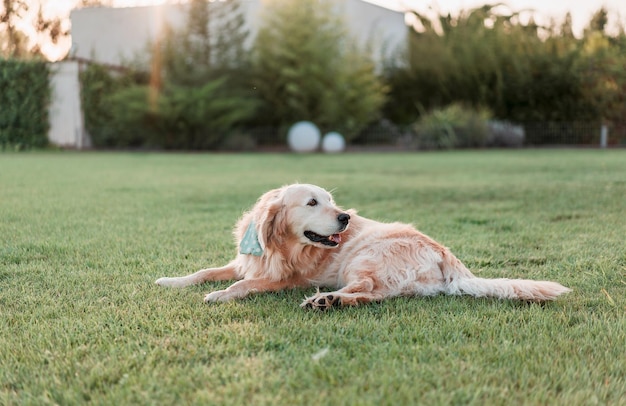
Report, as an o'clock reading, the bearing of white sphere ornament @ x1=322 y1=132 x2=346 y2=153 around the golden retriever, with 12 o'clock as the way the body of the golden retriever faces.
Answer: The white sphere ornament is roughly at 3 o'clock from the golden retriever.

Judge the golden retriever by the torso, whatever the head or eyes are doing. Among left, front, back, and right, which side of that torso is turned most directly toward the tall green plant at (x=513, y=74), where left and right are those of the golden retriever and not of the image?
right

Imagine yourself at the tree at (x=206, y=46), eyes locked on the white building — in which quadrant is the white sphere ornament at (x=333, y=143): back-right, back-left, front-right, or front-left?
back-right

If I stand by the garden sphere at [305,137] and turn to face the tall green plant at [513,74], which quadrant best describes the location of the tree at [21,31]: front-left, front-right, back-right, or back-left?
back-left

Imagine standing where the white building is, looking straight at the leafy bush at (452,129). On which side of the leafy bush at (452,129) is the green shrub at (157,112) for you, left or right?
right

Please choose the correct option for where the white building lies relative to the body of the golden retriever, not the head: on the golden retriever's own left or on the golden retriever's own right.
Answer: on the golden retriever's own right

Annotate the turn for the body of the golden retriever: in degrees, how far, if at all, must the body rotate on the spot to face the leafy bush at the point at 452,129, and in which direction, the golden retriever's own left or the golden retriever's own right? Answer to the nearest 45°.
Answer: approximately 90° to the golden retriever's own right

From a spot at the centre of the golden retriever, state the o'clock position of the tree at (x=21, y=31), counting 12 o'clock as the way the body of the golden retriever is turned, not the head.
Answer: The tree is roughly at 2 o'clock from the golden retriever.

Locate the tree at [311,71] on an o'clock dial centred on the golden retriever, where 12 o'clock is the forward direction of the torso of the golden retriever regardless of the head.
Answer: The tree is roughly at 3 o'clock from the golden retriever.

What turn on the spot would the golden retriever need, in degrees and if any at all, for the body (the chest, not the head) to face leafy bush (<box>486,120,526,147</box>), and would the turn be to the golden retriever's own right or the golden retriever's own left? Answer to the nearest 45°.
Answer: approximately 90° to the golden retriever's own right

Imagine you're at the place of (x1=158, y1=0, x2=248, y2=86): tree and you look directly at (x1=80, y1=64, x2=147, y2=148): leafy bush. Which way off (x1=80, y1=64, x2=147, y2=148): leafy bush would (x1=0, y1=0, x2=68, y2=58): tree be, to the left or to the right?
right

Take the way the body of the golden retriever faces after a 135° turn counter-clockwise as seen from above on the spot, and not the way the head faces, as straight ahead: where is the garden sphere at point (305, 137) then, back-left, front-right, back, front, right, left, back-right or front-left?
back-left

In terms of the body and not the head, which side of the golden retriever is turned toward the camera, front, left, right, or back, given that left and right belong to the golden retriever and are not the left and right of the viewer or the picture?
left
